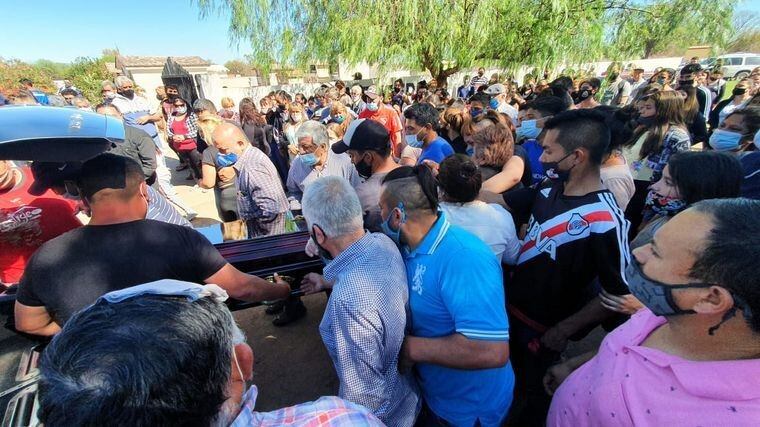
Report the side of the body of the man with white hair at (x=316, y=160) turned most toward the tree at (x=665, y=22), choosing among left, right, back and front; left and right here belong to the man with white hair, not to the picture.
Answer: back

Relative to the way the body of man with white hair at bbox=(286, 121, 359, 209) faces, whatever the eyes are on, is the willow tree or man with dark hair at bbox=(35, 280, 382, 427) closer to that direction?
the man with dark hair

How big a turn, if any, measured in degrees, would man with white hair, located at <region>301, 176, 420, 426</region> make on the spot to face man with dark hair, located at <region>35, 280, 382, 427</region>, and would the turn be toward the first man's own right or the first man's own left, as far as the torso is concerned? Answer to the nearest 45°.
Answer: approximately 90° to the first man's own left

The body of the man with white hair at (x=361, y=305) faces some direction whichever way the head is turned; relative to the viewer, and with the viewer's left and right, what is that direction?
facing away from the viewer and to the left of the viewer

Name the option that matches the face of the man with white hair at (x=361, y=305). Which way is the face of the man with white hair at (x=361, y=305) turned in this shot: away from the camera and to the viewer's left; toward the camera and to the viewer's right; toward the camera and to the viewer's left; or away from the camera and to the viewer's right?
away from the camera and to the viewer's left

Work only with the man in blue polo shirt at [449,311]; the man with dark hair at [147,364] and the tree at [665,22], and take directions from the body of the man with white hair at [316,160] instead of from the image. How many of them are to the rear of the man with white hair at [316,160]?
1

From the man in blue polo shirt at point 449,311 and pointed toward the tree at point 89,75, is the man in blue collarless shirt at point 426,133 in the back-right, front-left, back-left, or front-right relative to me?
front-right

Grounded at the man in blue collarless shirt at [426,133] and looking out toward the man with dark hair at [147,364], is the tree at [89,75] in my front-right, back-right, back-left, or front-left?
back-right

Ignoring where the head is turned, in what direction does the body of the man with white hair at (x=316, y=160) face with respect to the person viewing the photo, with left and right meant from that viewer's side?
facing the viewer and to the left of the viewer

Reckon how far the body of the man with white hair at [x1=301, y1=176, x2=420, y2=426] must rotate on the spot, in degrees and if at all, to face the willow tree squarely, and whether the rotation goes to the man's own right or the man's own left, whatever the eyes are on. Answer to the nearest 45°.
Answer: approximately 45° to the man's own right

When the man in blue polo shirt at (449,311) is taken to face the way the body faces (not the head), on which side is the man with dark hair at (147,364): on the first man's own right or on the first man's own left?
on the first man's own left

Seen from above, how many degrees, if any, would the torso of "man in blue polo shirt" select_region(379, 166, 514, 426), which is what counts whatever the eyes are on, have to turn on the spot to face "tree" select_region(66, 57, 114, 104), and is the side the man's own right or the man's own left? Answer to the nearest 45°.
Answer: approximately 45° to the man's own right

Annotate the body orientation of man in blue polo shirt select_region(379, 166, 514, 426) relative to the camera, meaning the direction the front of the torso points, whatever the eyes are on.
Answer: to the viewer's left

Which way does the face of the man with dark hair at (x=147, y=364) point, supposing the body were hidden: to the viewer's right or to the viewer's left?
to the viewer's right

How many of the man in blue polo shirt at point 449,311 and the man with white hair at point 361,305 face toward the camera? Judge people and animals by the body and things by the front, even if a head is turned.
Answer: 0

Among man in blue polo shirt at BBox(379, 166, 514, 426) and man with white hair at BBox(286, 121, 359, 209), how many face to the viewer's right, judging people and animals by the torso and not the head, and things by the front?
0

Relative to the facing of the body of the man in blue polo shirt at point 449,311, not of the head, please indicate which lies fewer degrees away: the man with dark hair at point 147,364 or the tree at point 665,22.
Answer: the man with dark hair

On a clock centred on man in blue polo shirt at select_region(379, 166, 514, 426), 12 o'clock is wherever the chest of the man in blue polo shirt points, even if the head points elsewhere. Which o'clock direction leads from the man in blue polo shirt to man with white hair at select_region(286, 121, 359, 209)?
The man with white hair is roughly at 2 o'clock from the man in blue polo shirt.
